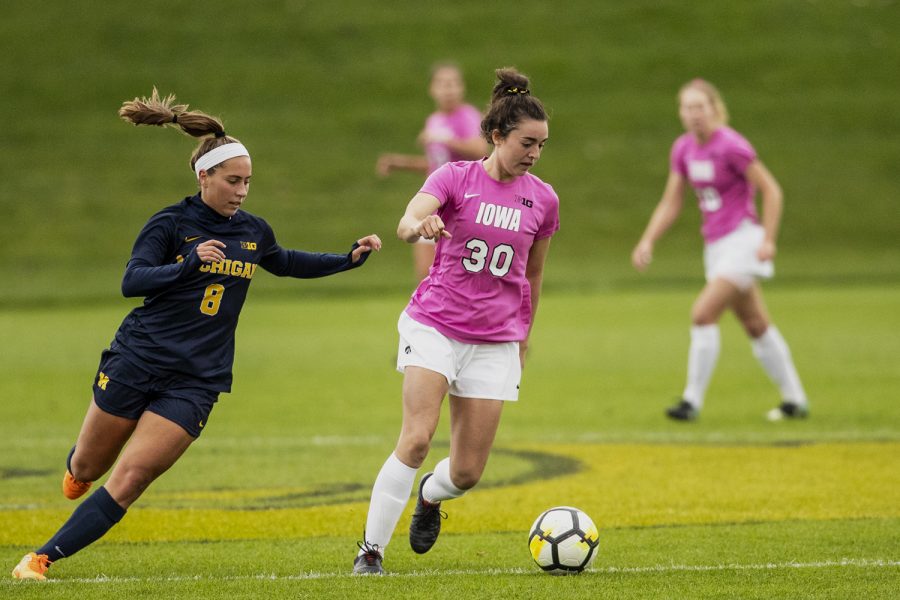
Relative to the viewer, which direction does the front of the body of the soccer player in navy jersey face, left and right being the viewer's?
facing the viewer and to the right of the viewer

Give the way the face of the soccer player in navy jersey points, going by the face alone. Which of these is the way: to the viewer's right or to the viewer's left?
to the viewer's right

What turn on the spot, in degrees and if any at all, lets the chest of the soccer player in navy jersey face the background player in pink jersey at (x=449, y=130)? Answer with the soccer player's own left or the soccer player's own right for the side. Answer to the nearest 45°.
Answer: approximately 135° to the soccer player's own left

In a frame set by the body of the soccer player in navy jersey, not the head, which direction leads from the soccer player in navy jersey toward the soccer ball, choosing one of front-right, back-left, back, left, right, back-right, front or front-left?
front-left

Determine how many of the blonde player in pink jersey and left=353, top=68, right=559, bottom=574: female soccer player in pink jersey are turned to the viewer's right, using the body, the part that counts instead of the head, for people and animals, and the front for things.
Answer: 0

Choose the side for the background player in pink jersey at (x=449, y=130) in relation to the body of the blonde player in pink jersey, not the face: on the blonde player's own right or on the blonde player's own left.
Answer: on the blonde player's own right

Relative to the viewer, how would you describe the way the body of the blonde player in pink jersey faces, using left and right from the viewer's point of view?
facing the viewer and to the left of the viewer

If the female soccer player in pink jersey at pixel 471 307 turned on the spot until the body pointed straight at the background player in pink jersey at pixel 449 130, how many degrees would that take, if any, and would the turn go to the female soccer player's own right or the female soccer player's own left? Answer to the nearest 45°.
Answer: approximately 180°

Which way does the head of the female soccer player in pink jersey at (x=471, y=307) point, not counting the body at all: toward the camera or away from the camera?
toward the camera

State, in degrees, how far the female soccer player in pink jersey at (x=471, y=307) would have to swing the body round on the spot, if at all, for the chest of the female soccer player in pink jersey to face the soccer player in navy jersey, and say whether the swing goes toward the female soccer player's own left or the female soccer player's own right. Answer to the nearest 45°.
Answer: approximately 90° to the female soccer player's own right

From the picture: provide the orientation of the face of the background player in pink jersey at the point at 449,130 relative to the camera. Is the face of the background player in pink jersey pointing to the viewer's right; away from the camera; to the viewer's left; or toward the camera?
toward the camera

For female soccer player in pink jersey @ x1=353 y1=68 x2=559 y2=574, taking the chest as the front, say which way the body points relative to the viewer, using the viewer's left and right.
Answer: facing the viewer

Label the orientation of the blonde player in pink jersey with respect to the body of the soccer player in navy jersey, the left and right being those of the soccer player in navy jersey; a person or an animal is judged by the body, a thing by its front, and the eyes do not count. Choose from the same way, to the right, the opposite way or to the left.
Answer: to the right

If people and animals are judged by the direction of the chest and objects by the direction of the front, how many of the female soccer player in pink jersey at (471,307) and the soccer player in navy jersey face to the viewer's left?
0
